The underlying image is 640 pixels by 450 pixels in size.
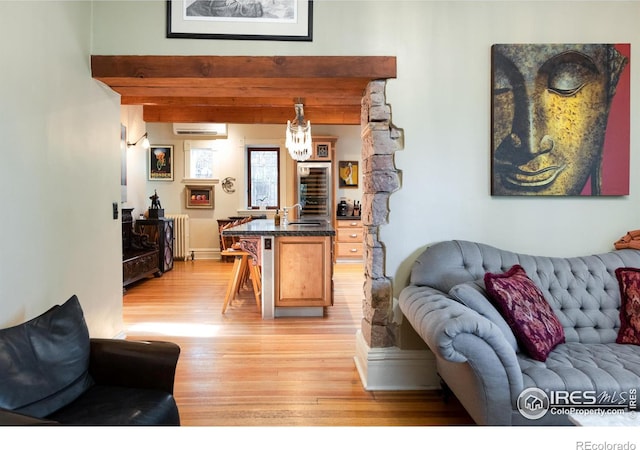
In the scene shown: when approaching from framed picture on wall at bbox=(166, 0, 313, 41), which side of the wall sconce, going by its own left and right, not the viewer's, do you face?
right

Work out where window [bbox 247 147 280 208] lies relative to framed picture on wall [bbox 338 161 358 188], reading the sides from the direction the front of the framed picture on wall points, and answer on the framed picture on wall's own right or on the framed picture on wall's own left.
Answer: on the framed picture on wall's own right

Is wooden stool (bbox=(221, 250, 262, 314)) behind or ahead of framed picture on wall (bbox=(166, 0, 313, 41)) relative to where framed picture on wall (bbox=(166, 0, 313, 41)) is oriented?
behind

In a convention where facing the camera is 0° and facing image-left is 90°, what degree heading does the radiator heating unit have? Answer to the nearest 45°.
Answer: approximately 0°

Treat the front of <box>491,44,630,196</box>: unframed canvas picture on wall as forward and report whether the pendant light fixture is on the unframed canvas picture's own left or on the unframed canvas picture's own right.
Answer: on the unframed canvas picture's own right

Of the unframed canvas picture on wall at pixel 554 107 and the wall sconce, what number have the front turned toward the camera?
1

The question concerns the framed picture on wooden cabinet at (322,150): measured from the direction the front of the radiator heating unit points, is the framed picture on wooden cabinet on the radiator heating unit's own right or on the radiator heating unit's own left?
on the radiator heating unit's own left

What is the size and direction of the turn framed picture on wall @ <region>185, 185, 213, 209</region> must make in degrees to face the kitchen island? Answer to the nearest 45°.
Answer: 0° — it already faces it

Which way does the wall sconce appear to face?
to the viewer's right

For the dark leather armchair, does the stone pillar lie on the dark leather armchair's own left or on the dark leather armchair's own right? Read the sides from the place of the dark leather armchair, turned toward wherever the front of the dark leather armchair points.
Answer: on the dark leather armchair's own left
